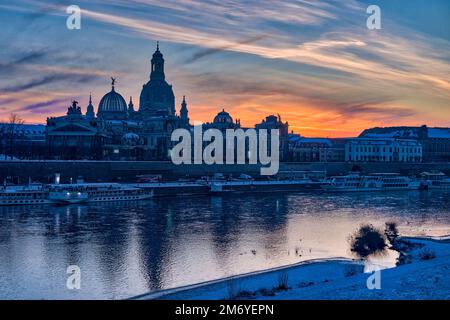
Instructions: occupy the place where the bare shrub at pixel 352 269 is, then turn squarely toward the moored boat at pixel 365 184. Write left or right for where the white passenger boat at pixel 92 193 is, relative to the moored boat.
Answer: left

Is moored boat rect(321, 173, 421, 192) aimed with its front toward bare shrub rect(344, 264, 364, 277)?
no

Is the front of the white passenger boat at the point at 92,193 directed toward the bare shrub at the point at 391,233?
no

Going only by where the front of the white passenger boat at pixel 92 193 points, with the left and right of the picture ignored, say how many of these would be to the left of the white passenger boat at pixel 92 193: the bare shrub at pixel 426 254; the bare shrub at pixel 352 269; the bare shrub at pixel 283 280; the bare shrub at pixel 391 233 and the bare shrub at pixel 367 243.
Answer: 5

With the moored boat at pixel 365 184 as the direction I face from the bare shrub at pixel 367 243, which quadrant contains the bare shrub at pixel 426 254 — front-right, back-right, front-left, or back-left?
back-right

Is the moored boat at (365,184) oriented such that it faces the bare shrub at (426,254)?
no

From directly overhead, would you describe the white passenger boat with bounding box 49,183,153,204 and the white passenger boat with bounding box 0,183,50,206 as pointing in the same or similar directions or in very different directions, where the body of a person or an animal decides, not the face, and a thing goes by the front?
same or similar directions
